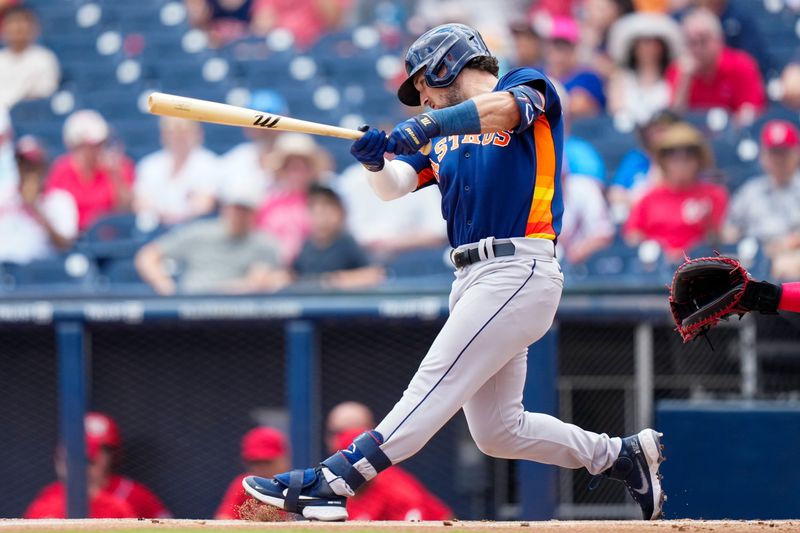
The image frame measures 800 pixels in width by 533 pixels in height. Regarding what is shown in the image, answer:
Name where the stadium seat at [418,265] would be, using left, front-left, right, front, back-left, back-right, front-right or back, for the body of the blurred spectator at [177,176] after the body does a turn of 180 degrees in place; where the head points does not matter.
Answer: back-right

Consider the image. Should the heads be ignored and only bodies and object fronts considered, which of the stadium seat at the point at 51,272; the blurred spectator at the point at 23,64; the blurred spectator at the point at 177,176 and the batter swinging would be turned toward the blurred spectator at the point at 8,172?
the blurred spectator at the point at 23,64

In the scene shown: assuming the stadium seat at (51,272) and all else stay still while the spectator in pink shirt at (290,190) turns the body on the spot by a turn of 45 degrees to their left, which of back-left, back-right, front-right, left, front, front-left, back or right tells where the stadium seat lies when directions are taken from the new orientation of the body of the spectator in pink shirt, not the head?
back-right

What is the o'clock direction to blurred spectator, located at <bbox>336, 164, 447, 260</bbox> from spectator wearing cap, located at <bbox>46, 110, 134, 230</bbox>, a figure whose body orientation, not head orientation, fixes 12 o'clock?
The blurred spectator is roughly at 10 o'clock from the spectator wearing cap.

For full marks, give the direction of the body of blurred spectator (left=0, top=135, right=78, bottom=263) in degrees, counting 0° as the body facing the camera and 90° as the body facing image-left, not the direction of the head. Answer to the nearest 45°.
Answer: approximately 0°

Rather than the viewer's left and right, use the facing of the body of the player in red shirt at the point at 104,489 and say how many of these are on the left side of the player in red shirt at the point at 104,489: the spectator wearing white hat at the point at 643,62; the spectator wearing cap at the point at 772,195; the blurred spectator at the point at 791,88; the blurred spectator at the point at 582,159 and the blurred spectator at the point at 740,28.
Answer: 5

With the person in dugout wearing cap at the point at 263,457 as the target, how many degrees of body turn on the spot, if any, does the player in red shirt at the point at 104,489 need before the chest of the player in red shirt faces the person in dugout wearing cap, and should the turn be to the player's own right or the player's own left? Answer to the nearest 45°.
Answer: approximately 45° to the player's own left

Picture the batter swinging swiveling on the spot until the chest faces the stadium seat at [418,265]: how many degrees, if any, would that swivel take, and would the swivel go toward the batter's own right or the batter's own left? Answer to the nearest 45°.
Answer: approximately 135° to the batter's own right

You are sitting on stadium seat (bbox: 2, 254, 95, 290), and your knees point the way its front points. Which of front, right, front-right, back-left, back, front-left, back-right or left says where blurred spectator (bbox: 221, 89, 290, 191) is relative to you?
left

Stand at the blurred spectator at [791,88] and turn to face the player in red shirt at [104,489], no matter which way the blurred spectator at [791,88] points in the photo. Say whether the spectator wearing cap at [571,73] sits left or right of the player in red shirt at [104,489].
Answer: right
